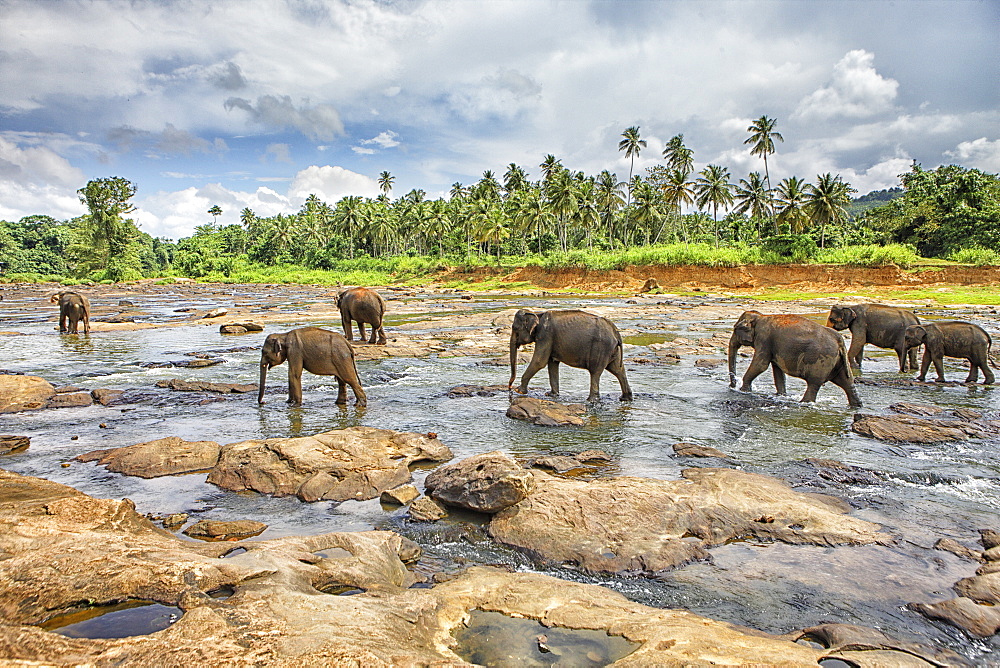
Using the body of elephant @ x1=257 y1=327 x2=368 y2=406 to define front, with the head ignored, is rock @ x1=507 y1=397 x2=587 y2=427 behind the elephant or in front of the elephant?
behind

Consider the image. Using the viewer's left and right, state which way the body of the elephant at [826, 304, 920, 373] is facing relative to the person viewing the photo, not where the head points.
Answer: facing to the left of the viewer

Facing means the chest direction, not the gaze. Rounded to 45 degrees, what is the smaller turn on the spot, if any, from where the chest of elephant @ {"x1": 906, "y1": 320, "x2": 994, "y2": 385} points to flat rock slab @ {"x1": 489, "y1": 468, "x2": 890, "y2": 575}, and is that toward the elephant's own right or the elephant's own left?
approximately 90° to the elephant's own left

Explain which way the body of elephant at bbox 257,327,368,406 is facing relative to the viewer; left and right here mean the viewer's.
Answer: facing to the left of the viewer

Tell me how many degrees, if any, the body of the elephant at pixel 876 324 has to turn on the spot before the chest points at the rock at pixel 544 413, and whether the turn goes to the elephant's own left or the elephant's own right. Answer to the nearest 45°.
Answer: approximately 45° to the elephant's own left

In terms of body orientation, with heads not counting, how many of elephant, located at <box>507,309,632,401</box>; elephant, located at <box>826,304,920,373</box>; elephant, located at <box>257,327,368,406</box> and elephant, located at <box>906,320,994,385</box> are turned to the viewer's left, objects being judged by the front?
4

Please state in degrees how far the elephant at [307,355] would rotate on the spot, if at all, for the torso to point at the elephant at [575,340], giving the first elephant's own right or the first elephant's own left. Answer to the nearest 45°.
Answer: approximately 180°

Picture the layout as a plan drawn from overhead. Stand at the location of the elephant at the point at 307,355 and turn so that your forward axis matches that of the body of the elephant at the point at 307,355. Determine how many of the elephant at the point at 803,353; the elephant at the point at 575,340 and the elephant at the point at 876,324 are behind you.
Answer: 3

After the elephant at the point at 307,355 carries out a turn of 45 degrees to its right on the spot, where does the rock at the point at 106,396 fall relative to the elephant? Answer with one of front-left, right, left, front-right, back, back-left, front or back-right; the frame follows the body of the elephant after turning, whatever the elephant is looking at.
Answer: front

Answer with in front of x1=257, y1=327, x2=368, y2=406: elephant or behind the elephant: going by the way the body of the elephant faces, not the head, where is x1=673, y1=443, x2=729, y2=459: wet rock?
behind

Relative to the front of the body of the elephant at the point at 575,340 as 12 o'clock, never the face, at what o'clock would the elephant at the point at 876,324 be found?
the elephant at the point at 876,324 is roughly at 5 o'clock from the elephant at the point at 575,340.

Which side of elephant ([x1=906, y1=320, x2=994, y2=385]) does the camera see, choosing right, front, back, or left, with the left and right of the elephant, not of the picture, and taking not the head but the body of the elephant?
left

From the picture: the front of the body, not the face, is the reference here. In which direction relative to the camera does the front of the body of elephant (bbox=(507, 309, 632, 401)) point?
to the viewer's left
